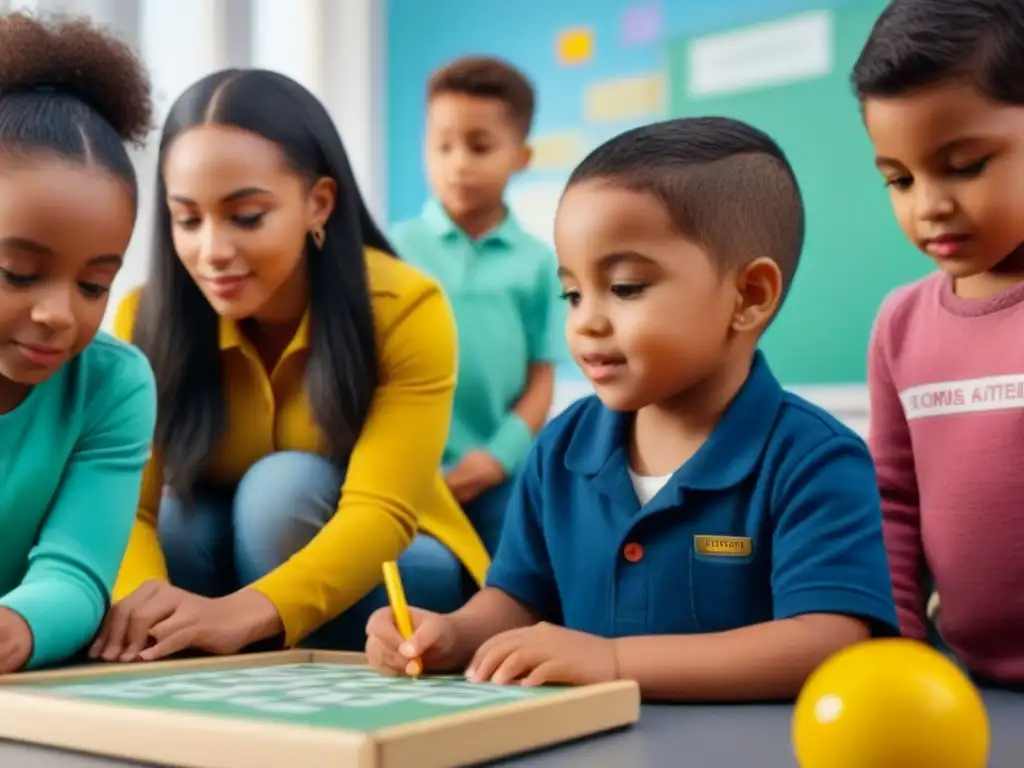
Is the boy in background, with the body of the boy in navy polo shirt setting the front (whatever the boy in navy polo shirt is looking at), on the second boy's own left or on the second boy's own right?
on the second boy's own right

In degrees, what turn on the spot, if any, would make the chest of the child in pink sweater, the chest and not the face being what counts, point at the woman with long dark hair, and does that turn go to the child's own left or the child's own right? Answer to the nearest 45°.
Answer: approximately 45° to the child's own right

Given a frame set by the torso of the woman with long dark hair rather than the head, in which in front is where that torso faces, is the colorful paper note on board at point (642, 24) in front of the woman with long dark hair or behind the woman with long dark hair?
behind

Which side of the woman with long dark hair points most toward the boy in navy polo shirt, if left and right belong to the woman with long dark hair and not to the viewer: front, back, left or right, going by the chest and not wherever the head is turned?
left

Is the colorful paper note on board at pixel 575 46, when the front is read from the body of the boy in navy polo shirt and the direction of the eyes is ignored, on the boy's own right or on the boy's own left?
on the boy's own right

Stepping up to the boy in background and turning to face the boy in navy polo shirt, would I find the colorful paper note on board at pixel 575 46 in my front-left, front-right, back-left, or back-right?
back-left
